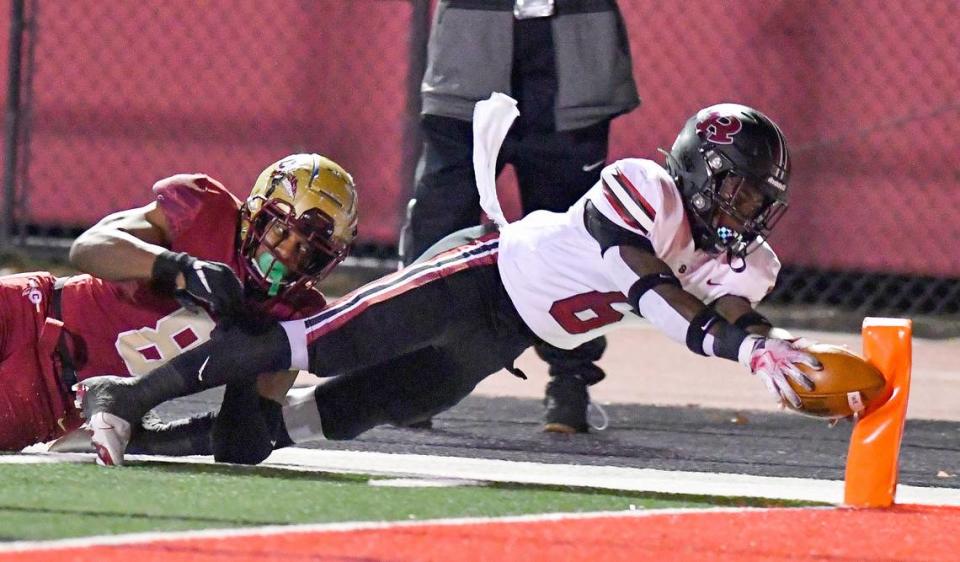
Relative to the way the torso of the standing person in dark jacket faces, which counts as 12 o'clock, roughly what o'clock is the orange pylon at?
The orange pylon is roughly at 11 o'clock from the standing person in dark jacket.

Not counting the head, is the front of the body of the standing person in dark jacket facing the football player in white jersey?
yes

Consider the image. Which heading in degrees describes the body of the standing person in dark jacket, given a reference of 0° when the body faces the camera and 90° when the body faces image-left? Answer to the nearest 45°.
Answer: approximately 0°

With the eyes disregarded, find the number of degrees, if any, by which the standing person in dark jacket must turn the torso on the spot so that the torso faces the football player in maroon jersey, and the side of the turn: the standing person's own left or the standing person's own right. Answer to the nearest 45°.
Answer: approximately 45° to the standing person's own right
